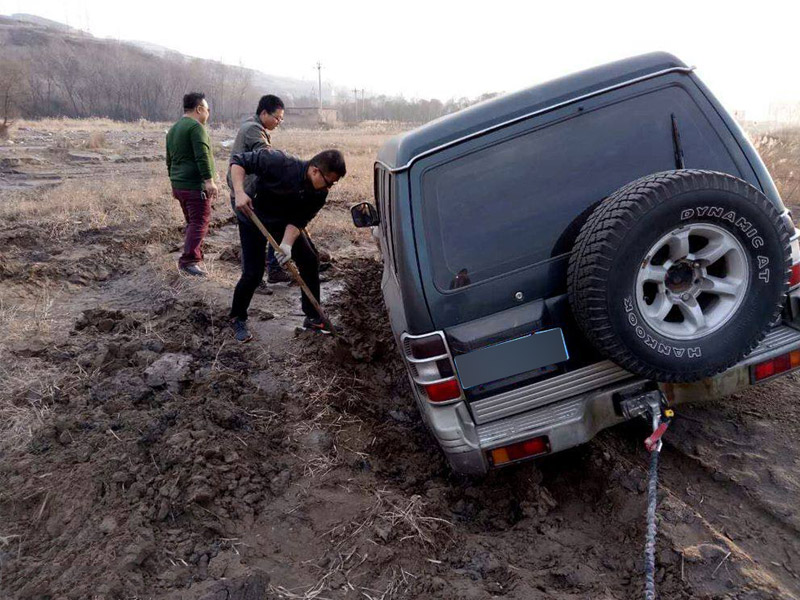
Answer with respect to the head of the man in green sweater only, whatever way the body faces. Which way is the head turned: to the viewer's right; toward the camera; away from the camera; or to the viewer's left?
to the viewer's right

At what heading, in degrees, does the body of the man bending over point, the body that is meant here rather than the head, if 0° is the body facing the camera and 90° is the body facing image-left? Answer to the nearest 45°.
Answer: approximately 315°

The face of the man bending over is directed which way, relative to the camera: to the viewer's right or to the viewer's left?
to the viewer's right

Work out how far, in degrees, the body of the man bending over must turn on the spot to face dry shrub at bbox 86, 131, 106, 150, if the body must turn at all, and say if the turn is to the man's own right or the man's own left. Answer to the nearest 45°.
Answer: approximately 135° to the man's own left

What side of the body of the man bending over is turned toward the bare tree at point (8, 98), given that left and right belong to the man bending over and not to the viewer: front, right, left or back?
back

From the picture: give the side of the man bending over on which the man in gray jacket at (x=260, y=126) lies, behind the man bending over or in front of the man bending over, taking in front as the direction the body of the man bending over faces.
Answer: behind

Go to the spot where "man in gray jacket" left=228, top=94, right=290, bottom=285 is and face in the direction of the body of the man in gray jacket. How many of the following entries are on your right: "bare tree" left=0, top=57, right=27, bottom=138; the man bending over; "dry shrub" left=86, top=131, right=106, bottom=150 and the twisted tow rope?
2

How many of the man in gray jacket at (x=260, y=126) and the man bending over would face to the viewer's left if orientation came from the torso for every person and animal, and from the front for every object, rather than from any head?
0
